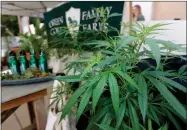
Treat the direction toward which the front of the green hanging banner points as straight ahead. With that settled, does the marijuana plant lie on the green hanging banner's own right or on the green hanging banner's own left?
on the green hanging banner's own left

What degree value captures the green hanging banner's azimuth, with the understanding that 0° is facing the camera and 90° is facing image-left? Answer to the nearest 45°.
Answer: approximately 45°
